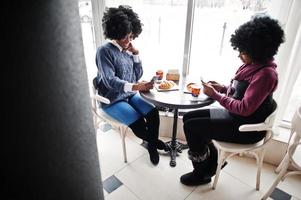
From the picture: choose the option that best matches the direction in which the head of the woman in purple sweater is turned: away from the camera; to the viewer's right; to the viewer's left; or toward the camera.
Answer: to the viewer's left

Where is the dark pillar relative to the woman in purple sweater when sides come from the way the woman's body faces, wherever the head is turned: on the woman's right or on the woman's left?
on the woman's left

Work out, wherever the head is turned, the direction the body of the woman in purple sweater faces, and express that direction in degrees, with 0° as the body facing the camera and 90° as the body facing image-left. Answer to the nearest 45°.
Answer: approximately 90°

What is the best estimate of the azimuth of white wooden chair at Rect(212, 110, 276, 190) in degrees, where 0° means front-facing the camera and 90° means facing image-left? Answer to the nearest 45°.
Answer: approximately 90°
